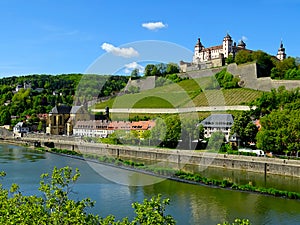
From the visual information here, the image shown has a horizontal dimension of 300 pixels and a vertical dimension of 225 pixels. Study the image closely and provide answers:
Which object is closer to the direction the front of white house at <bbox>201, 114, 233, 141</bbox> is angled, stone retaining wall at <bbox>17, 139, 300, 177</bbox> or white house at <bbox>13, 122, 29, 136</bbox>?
the stone retaining wall

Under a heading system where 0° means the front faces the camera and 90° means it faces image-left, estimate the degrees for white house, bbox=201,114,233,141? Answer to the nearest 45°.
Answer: approximately 0°

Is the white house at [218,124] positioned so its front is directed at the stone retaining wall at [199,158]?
yes

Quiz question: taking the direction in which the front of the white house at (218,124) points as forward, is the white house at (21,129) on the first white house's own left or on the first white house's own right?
on the first white house's own right
